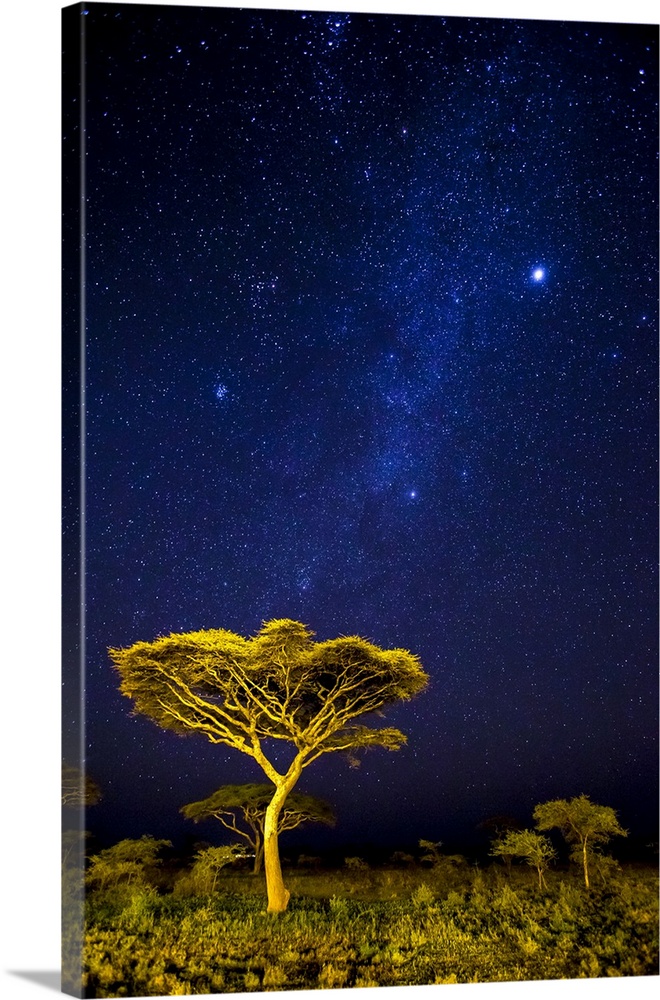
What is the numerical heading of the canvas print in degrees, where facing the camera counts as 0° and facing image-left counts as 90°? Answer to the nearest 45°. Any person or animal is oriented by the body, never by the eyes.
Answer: approximately 315°
